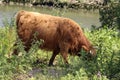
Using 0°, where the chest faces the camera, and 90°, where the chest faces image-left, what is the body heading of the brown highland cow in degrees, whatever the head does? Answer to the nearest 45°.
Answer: approximately 270°
